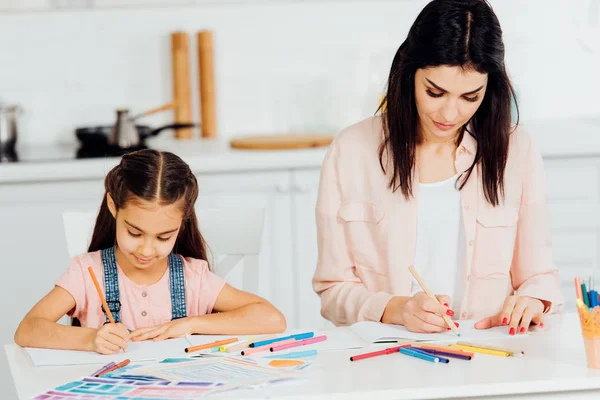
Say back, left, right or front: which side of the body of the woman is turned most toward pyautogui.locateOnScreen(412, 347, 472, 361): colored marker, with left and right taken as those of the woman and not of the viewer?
front

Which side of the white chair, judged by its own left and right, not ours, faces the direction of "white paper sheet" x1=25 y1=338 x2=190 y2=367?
front

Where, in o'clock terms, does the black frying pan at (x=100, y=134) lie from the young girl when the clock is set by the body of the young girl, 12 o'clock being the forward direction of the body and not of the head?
The black frying pan is roughly at 6 o'clock from the young girl.

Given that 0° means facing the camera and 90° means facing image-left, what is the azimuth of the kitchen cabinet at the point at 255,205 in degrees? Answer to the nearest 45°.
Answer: approximately 0°

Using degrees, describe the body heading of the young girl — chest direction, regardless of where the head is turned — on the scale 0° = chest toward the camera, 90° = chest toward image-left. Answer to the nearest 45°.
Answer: approximately 0°

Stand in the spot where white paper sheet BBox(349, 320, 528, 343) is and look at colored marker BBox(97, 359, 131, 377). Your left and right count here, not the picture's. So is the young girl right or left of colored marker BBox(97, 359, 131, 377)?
right

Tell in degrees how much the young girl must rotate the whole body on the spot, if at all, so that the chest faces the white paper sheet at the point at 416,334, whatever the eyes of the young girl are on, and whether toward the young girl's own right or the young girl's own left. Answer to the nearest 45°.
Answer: approximately 45° to the young girl's own left

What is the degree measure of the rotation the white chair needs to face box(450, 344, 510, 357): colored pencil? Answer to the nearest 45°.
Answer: approximately 45° to its left

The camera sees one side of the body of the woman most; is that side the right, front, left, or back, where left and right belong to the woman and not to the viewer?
front

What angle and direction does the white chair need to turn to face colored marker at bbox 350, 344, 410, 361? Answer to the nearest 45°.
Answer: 0° — it already faces it

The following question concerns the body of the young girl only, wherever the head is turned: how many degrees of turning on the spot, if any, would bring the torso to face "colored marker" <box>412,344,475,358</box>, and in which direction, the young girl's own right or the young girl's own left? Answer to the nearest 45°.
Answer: approximately 45° to the young girl's own left

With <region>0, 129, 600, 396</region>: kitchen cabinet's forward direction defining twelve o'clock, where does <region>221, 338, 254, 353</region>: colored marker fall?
The colored marker is roughly at 12 o'clock from the kitchen cabinet.

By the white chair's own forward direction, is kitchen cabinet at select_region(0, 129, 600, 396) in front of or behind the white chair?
behind

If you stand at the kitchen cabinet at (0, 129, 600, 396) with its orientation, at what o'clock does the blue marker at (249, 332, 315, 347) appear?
The blue marker is roughly at 12 o'clock from the kitchen cabinet.
